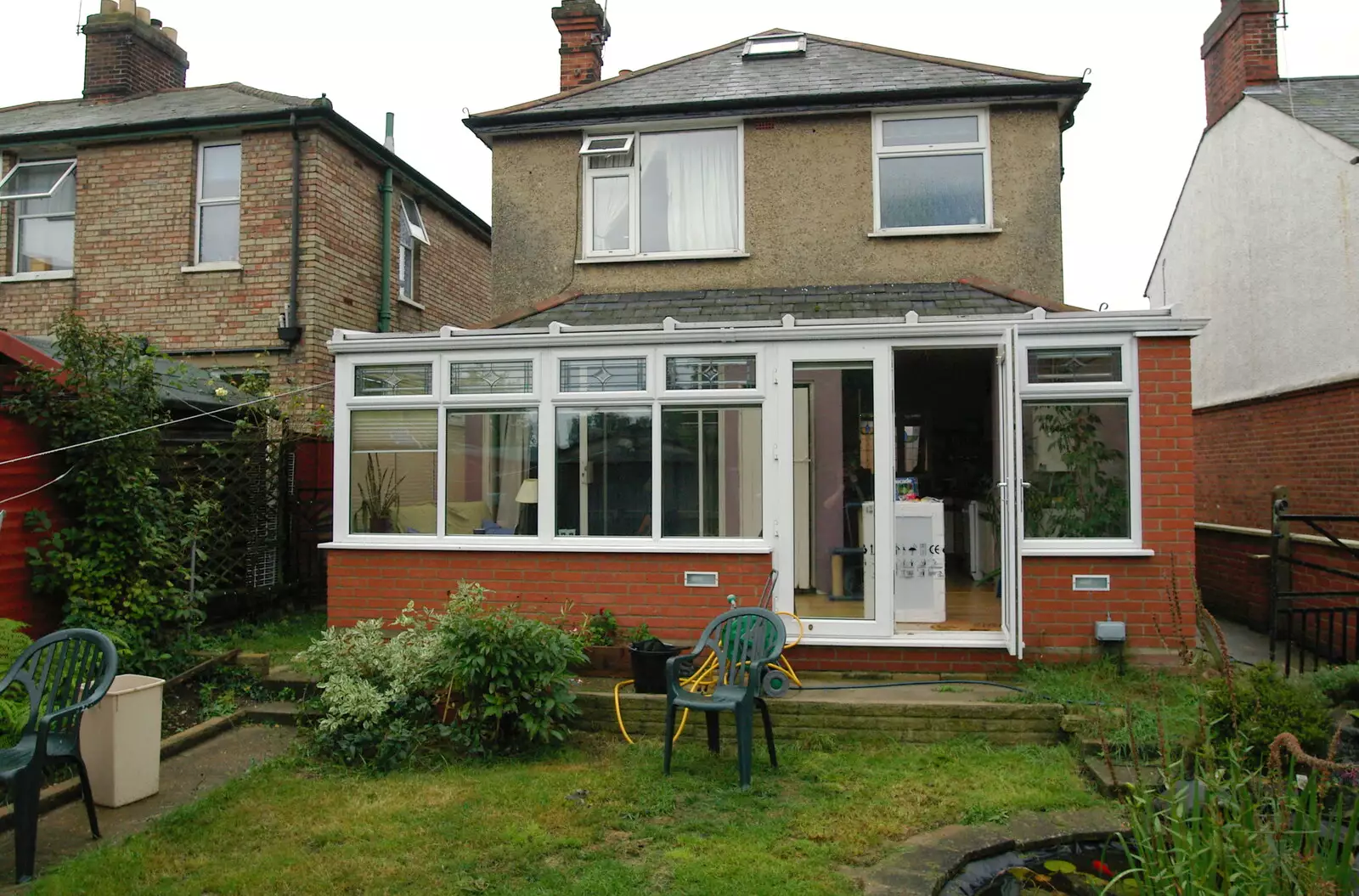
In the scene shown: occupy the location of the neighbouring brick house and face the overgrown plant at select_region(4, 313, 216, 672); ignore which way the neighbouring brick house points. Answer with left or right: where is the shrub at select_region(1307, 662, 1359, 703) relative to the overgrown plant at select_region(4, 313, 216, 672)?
left

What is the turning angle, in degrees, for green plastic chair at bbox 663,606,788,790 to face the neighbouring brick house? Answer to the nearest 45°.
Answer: approximately 90° to its right

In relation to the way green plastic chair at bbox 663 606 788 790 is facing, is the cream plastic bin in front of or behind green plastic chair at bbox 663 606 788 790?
in front

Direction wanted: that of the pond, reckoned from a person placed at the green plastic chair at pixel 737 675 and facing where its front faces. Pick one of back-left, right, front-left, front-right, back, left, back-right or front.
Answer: left

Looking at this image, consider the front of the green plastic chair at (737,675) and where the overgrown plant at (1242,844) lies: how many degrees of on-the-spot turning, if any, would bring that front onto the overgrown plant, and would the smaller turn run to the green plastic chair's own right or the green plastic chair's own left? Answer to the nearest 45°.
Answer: approximately 90° to the green plastic chair's own left

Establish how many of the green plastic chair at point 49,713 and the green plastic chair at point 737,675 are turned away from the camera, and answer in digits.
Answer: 0

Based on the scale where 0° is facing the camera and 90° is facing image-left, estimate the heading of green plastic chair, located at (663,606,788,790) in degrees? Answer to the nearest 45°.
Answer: approximately 45°

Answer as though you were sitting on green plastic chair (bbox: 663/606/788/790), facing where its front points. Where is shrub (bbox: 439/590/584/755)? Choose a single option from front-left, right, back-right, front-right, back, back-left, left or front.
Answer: front-right

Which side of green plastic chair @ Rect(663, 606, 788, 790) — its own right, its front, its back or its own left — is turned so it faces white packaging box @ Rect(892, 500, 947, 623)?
back

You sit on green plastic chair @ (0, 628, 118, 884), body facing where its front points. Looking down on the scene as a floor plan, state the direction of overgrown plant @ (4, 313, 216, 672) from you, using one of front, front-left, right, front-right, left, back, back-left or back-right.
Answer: back-right

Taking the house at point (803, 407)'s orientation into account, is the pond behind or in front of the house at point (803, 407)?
behind

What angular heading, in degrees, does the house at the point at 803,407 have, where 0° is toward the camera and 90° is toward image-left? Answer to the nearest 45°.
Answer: approximately 180°

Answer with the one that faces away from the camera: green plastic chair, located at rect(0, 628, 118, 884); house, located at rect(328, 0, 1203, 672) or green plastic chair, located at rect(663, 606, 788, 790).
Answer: the house
